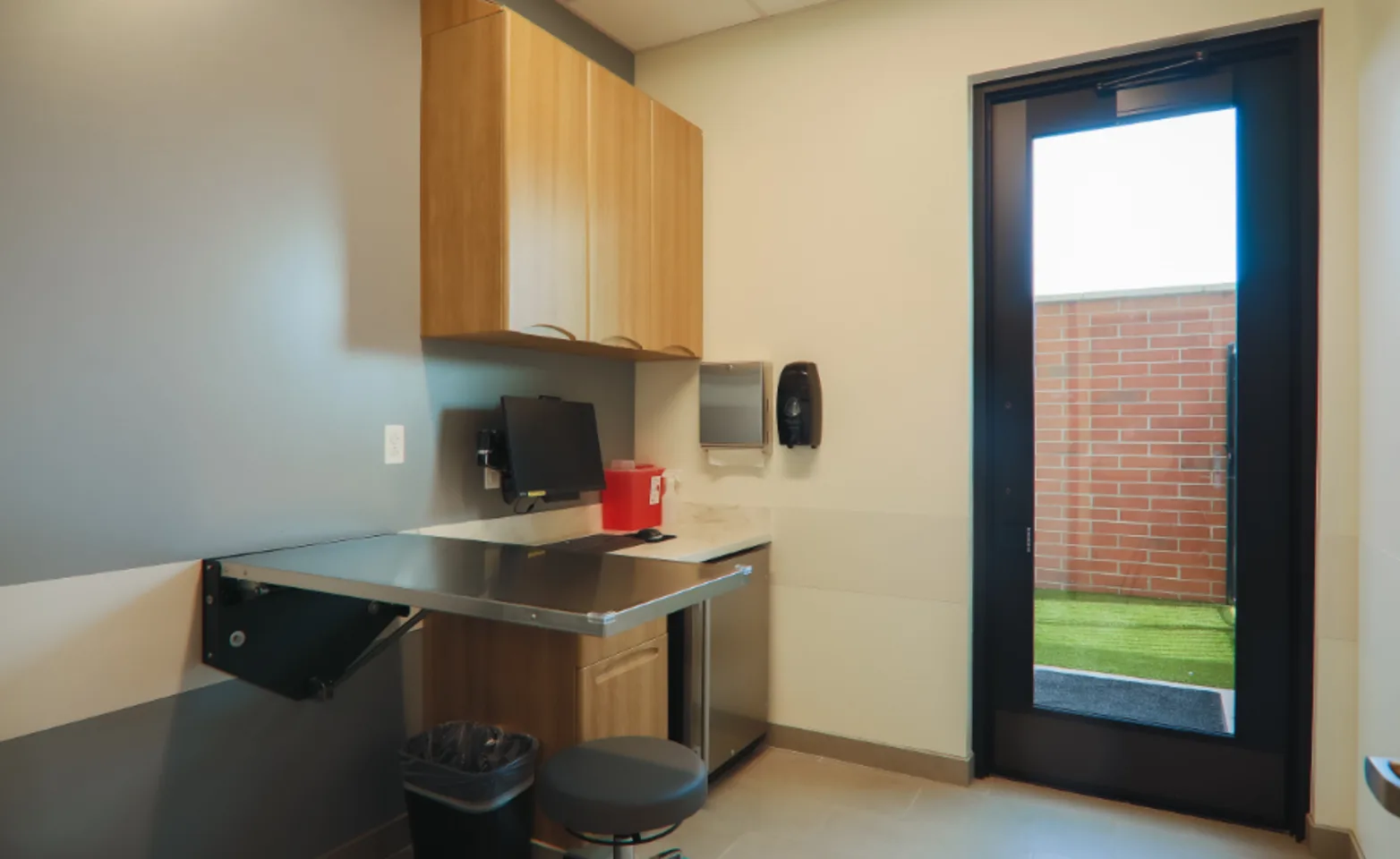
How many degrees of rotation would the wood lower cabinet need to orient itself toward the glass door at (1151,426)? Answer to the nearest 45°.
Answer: approximately 45° to its left

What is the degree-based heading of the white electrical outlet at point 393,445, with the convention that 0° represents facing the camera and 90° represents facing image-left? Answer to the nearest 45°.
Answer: approximately 315°

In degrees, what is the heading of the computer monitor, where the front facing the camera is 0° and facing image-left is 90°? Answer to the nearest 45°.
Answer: approximately 315°

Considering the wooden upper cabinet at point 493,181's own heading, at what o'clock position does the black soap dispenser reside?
The black soap dispenser is roughly at 10 o'clock from the wooden upper cabinet.

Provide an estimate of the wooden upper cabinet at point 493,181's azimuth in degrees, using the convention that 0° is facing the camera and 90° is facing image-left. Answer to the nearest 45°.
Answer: approximately 315°

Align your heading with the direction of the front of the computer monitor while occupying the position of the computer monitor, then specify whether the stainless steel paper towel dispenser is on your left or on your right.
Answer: on your left
